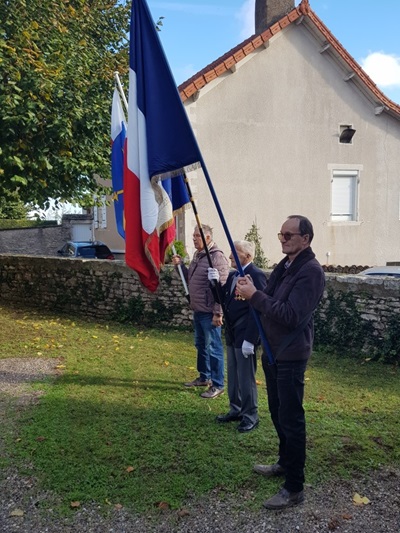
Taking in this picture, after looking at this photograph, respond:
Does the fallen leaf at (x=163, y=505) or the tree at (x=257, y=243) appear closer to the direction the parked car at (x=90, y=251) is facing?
the fallen leaf

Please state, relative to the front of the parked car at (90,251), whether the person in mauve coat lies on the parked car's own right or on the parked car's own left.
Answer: on the parked car's own left

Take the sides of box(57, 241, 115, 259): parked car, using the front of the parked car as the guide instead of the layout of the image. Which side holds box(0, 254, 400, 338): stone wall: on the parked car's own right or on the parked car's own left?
on the parked car's own left

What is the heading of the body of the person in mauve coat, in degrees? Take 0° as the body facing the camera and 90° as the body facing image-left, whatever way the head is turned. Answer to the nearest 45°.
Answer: approximately 45°

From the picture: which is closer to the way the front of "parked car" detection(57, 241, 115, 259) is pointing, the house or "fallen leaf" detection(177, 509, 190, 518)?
the fallen leaf

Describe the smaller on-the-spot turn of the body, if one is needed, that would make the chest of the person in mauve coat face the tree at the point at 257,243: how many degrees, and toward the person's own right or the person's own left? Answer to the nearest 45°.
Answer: approximately 135° to the person's own right

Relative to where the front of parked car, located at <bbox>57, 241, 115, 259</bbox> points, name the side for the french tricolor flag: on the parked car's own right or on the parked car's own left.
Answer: on the parked car's own left

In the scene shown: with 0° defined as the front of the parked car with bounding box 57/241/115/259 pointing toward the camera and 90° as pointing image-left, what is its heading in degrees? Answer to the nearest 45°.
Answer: approximately 45°
